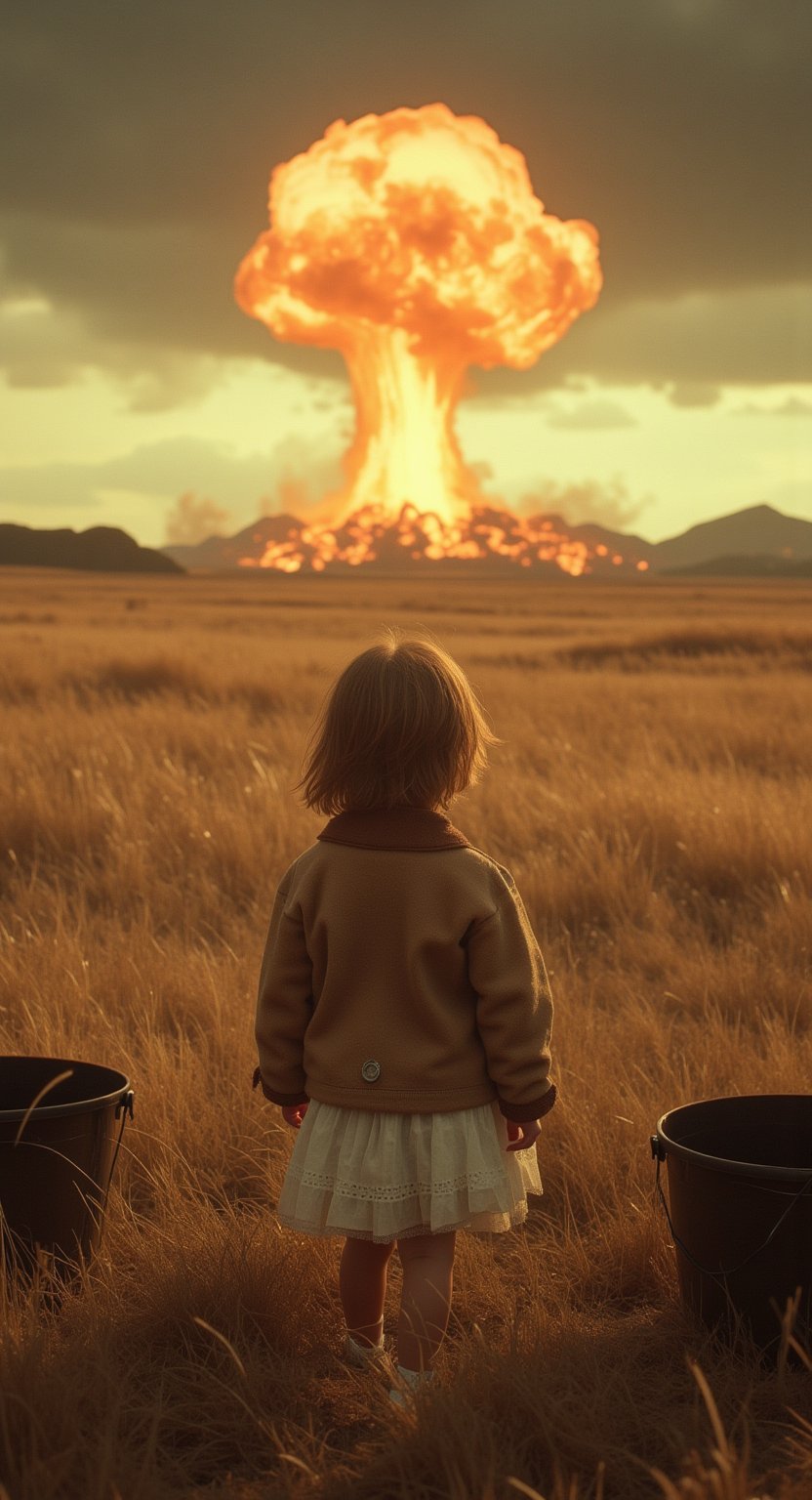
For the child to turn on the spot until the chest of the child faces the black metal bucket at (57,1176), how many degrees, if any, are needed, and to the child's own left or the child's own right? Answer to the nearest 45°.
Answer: approximately 90° to the child's own left

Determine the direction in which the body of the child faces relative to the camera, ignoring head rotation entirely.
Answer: away from the camera

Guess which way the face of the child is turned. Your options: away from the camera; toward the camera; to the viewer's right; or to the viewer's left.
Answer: away from the camera
